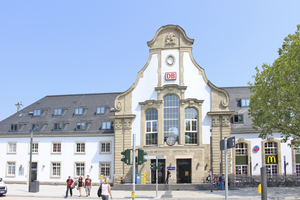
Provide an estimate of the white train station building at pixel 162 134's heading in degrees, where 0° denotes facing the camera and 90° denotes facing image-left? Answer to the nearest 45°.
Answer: approximately 0°

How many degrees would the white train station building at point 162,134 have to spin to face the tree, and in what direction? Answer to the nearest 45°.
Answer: approximately 45° to its left
